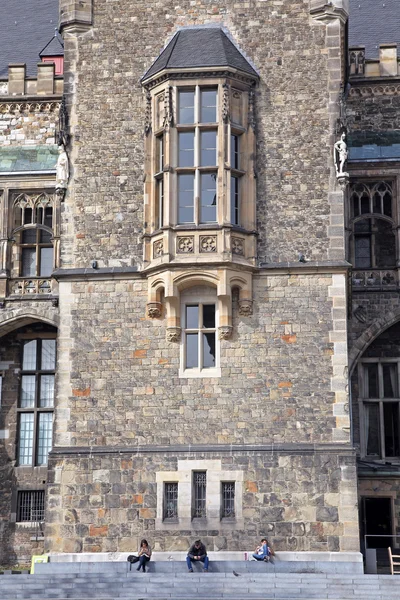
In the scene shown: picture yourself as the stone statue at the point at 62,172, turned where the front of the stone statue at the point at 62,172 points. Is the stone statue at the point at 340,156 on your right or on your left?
on your left

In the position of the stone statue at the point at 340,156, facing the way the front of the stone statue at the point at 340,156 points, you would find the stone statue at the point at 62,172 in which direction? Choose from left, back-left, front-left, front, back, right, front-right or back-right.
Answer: back-right

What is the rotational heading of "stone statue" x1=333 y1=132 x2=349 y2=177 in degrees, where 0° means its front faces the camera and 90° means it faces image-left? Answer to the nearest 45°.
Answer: approximately 315°

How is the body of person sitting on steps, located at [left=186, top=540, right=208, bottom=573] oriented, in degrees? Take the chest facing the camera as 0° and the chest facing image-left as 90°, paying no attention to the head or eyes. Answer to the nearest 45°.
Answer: approximately 0°
